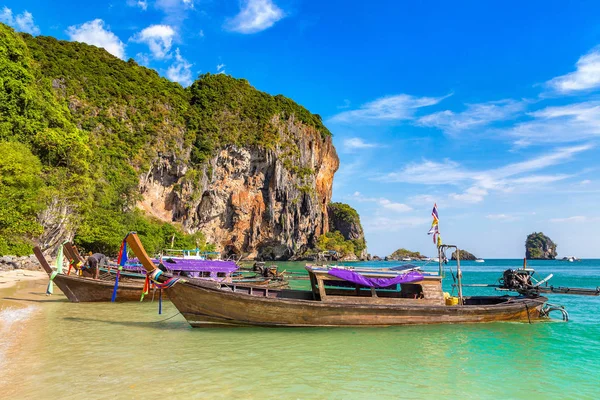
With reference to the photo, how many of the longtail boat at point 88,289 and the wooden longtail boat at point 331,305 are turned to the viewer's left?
2

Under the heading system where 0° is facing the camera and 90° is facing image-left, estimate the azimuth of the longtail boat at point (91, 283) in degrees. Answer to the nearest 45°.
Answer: approximately 90°

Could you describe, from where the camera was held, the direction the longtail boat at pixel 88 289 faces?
facing to the left of the viewer

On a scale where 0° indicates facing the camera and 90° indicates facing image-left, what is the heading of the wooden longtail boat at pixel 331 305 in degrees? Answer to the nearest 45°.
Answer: approximately 90°

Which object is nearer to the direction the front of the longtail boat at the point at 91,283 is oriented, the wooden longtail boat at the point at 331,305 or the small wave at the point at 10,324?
the small wave

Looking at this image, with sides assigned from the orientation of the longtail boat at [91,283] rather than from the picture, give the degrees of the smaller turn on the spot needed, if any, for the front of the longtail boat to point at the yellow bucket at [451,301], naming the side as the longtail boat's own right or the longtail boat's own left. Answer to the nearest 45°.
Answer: approximately 135° to the longtail boat's own left

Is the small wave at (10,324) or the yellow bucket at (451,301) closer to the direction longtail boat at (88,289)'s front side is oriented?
the small wave

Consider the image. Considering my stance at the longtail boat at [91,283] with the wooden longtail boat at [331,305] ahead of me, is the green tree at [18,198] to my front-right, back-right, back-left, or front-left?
back-left

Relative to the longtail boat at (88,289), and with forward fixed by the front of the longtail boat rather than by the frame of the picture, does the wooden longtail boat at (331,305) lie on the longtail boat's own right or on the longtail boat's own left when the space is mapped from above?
on the longtail boat's own left

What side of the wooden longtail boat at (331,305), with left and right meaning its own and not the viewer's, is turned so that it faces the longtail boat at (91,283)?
front

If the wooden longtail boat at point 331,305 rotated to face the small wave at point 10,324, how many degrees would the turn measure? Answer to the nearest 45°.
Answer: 0° — it already faces it

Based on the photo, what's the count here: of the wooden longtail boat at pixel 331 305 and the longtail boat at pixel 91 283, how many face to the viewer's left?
2
